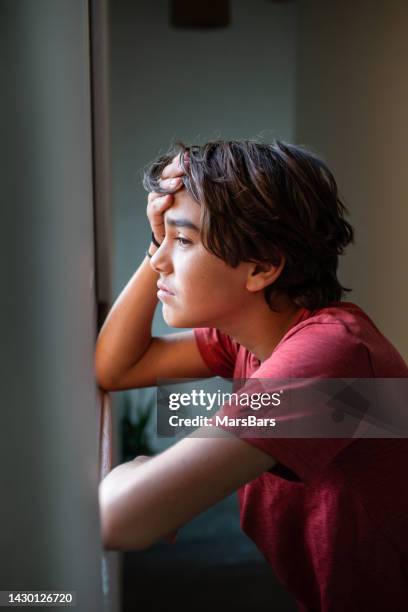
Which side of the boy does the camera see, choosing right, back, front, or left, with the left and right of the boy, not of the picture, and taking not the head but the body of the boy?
left

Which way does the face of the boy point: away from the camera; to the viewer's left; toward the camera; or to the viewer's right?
to the viewer's left
